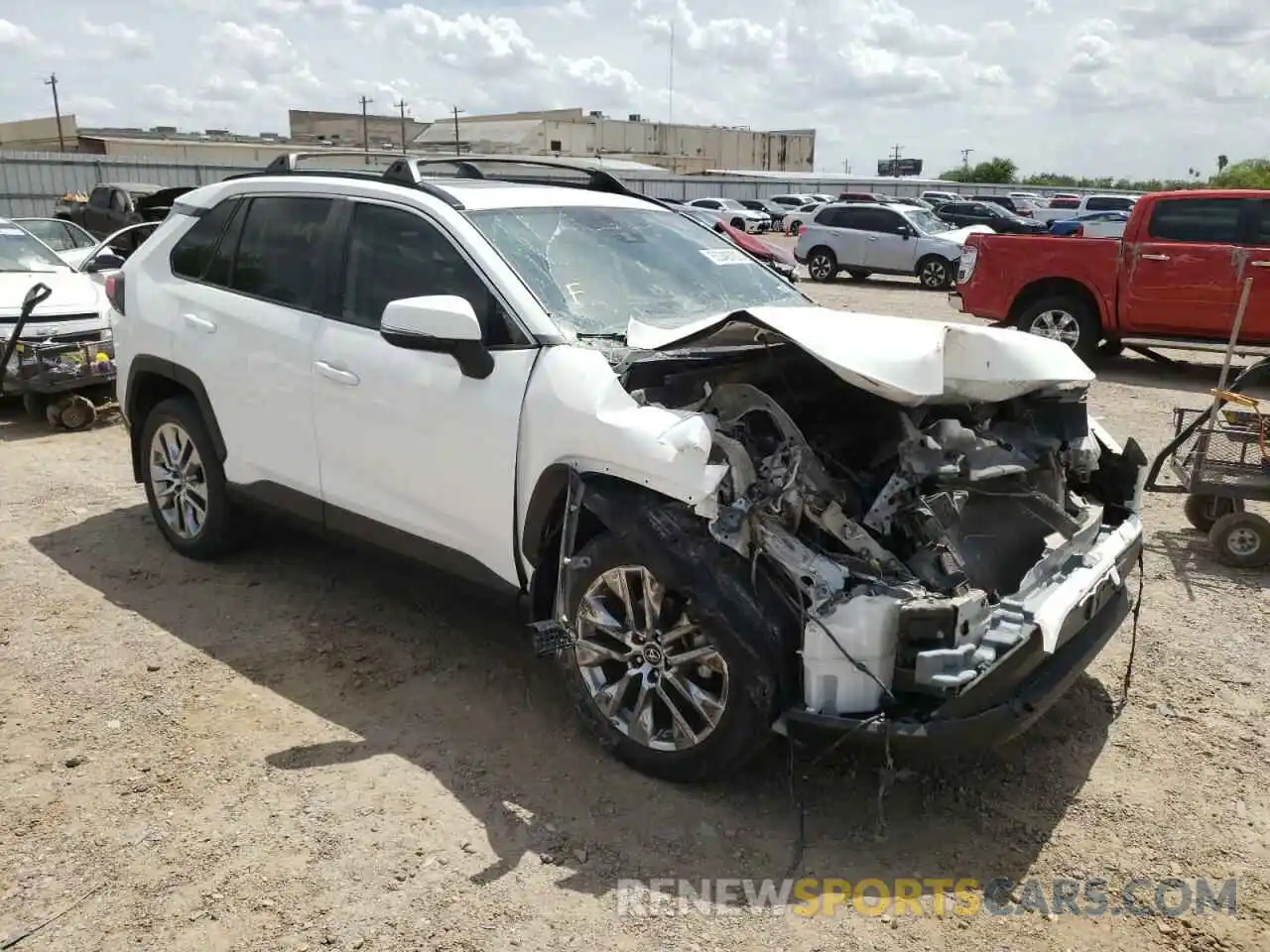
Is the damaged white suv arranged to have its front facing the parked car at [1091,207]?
no

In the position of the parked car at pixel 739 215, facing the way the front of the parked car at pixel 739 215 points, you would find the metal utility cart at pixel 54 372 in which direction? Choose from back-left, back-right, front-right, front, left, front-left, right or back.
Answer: front-right

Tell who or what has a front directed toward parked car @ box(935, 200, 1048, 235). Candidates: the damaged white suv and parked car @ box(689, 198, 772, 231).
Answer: parked car @ box(689, 198, 772, 231)

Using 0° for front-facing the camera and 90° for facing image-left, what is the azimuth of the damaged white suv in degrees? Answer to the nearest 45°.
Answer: approximately 315°

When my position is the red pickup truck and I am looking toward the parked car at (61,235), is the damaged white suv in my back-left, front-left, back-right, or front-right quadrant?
front-left

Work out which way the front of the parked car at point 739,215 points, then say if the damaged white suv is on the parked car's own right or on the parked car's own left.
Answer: on the parked car's own right

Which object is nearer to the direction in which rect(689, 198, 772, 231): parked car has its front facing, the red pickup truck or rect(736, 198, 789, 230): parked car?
the red pickup truck

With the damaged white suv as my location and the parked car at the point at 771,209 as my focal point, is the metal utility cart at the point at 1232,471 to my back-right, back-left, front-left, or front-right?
front-right

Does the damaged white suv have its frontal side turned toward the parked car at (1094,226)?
no

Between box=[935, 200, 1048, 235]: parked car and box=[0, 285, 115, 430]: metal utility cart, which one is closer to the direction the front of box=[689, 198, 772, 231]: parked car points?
the parked car

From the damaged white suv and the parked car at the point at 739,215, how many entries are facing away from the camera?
0

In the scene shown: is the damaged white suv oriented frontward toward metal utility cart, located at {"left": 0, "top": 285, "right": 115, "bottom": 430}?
no

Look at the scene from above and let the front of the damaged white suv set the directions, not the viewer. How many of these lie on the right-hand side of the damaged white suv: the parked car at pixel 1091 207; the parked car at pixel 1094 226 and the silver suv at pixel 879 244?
0
